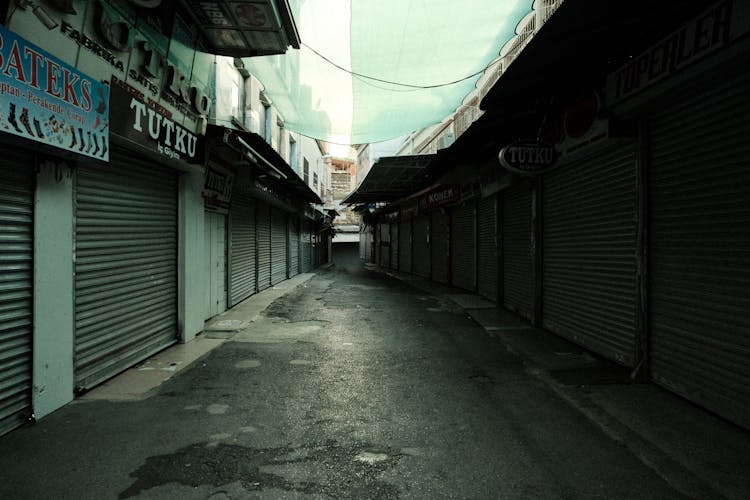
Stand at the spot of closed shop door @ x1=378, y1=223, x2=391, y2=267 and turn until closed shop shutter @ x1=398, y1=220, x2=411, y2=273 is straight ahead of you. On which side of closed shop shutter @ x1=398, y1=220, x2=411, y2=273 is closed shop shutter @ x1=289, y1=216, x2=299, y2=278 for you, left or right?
right

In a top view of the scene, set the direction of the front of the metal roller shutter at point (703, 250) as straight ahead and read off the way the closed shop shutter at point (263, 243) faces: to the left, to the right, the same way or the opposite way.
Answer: the opposite way

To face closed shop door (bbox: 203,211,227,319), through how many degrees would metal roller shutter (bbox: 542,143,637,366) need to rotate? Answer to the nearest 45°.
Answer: approximately 45° to its right

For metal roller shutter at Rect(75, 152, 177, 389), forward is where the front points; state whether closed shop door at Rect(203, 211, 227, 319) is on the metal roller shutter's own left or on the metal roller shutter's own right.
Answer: on the metal roller shutter's own left

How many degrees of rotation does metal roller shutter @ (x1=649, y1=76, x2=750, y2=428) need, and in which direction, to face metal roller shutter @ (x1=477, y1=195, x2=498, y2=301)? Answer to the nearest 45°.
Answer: approximately 90° to its right

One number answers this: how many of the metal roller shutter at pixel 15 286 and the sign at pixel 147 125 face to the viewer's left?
0

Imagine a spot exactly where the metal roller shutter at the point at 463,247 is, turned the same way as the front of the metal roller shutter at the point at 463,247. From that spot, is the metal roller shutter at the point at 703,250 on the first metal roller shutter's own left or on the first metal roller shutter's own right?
on the first metal roller shutter's own left

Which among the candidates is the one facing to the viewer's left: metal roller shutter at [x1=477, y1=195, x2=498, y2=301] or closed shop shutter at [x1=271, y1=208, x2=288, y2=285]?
the metal roller shutter

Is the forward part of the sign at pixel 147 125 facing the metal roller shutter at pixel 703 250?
yes

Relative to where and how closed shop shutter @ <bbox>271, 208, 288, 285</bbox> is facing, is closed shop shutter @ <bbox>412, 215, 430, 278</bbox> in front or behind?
in front

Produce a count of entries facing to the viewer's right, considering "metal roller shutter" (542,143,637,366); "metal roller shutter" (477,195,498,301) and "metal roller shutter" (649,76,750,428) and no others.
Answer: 0

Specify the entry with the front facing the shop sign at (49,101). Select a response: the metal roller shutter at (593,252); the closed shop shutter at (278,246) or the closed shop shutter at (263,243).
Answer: the metal roller shutter

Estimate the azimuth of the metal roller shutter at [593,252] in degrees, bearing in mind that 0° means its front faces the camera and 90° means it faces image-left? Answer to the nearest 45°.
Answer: approximately 45°

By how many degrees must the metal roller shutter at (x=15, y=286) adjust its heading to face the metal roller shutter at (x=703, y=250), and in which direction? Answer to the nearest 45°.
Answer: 0° — it already faces it

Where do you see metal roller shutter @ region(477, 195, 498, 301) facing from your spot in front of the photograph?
facing to the left of the viewer
